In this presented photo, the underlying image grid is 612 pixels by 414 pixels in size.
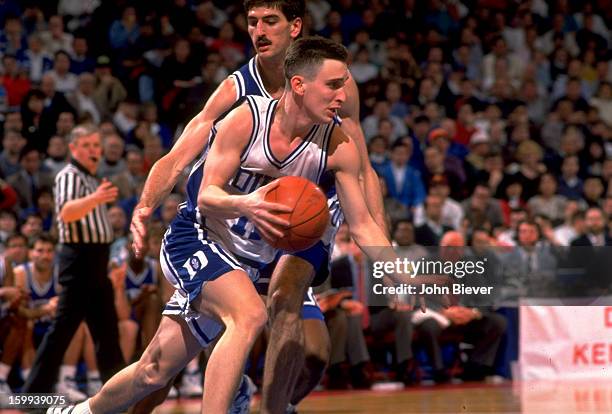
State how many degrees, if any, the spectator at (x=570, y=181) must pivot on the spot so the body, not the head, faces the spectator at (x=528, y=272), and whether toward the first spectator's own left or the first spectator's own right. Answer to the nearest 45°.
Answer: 0° — they already face them

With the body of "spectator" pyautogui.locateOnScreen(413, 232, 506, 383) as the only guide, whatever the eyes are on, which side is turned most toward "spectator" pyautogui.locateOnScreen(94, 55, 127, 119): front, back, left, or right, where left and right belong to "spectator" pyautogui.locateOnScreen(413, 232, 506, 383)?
back

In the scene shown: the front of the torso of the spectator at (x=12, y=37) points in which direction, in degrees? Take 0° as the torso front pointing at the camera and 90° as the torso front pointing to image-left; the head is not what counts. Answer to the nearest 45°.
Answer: approximately 0°

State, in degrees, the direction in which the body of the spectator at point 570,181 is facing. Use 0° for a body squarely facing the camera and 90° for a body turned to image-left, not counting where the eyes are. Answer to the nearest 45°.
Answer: approximately 0°

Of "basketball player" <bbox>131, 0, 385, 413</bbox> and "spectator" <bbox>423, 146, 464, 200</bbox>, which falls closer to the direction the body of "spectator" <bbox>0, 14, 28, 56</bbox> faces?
the basketball player

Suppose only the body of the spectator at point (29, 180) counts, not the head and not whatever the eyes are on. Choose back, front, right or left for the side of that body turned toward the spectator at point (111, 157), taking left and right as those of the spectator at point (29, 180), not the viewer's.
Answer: left
